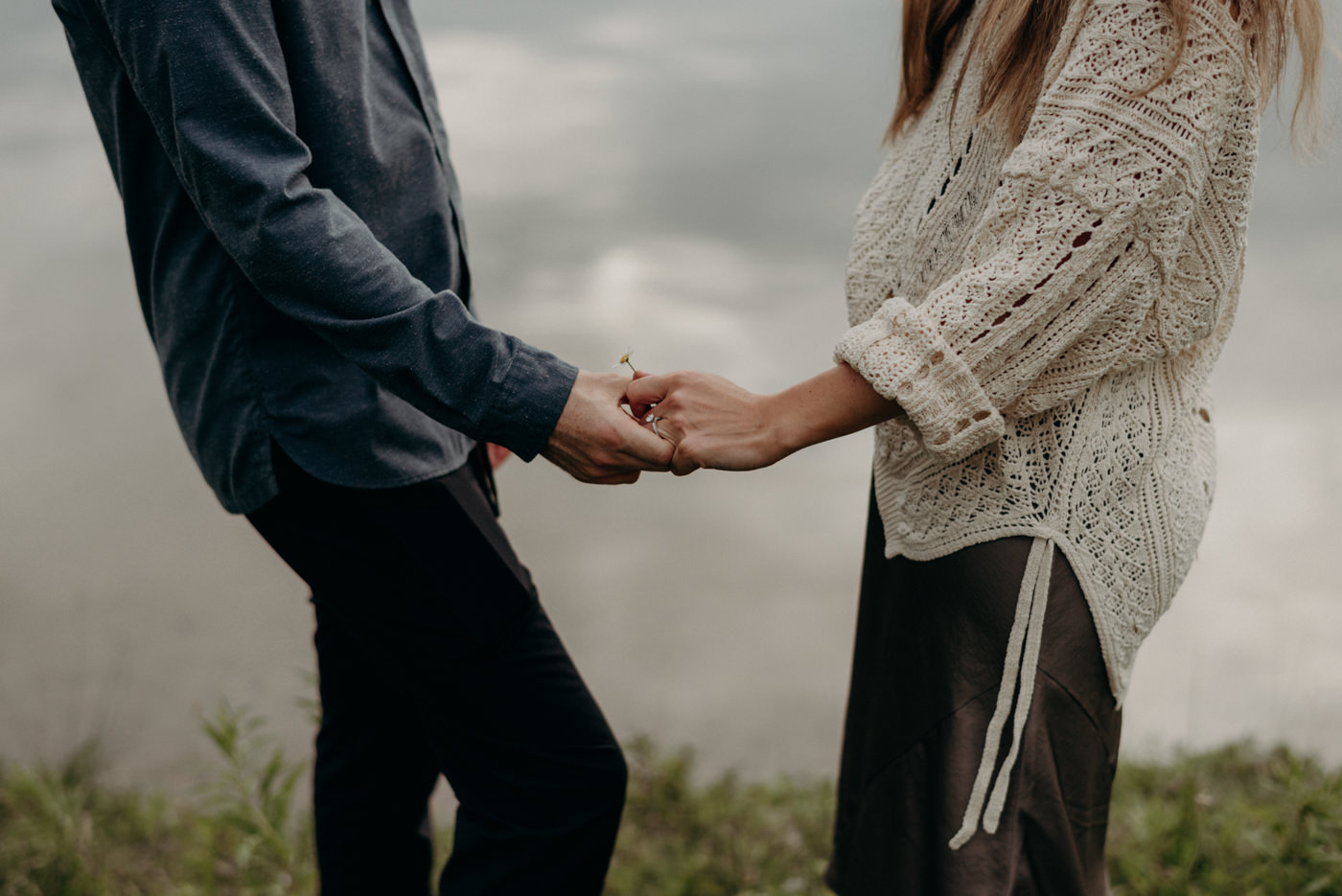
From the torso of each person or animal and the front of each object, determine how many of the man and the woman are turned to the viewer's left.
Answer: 1

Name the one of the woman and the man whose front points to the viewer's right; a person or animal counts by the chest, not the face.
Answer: the man

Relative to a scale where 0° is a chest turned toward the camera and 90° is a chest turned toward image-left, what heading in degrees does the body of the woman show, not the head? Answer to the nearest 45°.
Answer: approximately 90°

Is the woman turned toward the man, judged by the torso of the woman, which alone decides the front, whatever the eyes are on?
yes

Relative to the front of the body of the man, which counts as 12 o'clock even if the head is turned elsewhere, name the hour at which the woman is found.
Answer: The woman is roughly at 1 o'clock from the man.

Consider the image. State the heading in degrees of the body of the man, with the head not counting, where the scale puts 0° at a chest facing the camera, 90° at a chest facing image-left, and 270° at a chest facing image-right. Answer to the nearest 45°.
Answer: approximately 270°
